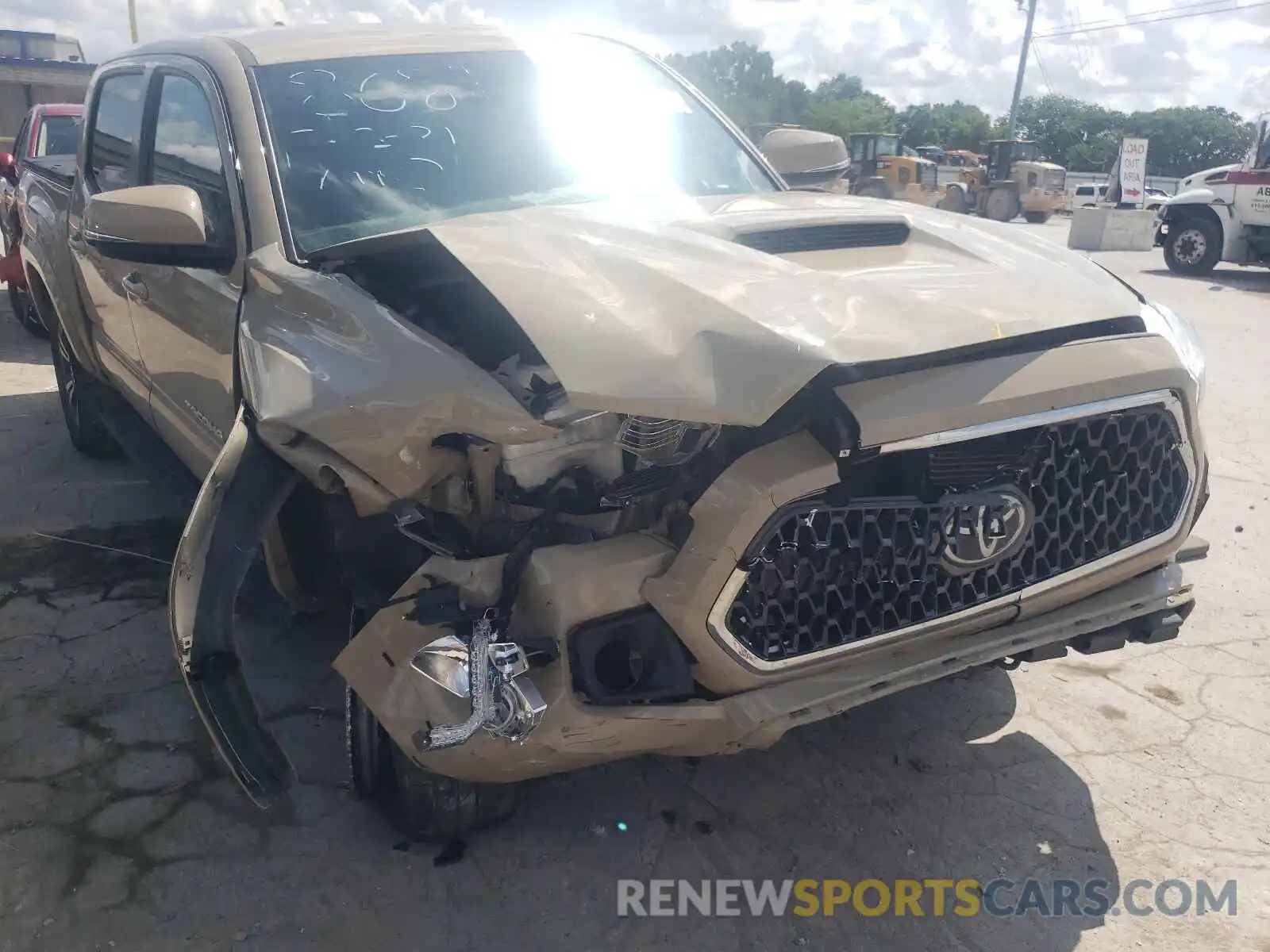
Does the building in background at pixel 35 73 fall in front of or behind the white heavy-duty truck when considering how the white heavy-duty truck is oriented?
in front

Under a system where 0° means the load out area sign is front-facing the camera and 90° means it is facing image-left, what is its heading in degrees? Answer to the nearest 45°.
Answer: approximately 0°

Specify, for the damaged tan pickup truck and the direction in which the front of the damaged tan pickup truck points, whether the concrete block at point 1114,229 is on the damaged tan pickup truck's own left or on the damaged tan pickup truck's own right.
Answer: on the damaged tan pickup truck's own left

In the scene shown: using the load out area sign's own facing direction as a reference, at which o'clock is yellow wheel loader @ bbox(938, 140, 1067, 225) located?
The yellow wheel loader is roughly at 5 o'clock from the load out area sign.

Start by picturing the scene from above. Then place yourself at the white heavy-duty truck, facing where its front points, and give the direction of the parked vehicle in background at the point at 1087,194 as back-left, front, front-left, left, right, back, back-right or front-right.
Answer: right

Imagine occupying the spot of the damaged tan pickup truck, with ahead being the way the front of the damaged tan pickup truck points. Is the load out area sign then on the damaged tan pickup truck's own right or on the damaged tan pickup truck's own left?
on the damaged tan pickup truck's own left

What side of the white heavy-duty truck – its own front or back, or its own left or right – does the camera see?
left

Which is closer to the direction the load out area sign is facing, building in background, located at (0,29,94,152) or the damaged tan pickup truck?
the damaged tan pickup truck

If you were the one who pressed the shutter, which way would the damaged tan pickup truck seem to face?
facing the viewer and to the right of the viewer

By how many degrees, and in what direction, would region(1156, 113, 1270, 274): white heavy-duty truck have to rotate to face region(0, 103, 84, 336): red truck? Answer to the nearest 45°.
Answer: approximately 45° to its left
